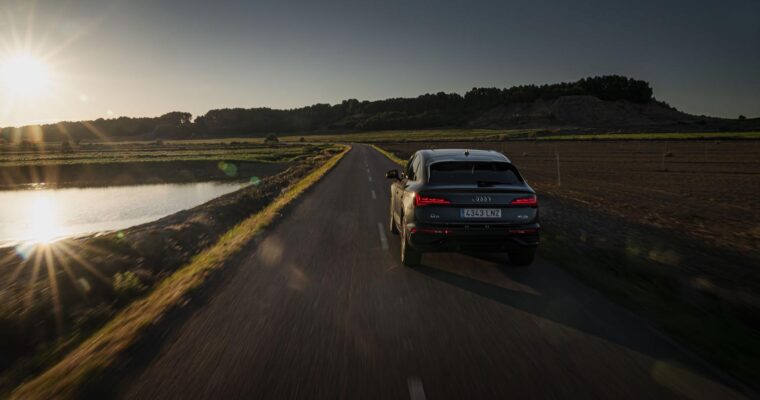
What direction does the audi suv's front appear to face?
away from the camera
